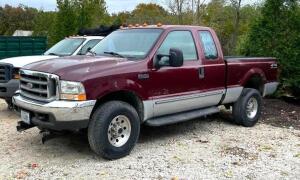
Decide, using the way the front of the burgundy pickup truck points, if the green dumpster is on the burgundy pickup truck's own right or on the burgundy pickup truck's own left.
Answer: on the burgundy pickup truck's own right

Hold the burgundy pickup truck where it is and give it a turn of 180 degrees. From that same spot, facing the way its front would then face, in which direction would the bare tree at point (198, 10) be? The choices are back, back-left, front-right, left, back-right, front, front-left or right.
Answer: front-left

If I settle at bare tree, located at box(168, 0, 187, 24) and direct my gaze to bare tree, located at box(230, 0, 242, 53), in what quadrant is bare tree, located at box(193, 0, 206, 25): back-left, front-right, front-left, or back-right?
front-left

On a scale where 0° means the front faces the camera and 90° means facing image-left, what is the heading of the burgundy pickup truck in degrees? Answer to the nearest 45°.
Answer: approximately 45°

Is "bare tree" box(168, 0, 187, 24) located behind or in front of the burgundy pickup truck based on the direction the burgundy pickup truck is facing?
behind

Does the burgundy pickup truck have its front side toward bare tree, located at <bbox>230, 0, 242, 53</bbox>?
no
